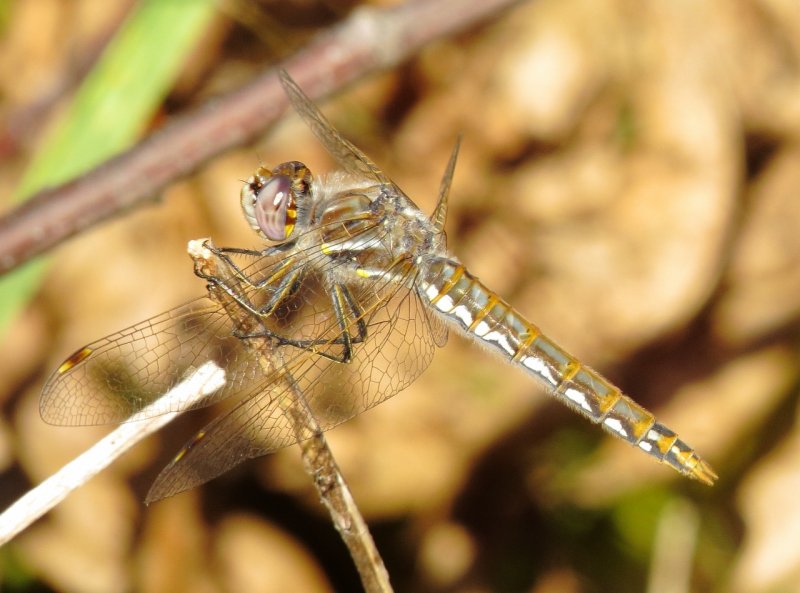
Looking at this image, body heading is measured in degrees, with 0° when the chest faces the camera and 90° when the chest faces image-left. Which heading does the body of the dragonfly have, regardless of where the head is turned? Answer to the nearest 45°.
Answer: approximately 90°

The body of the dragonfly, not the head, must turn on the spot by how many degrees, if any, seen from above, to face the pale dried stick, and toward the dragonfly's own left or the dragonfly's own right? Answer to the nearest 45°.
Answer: approximately 45° to the dragonfly's own left
